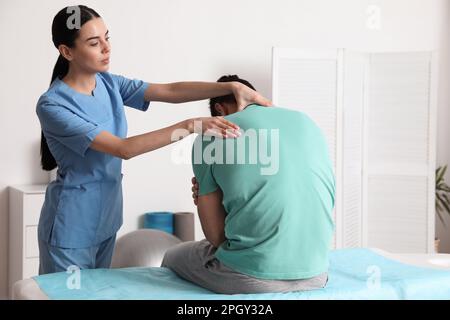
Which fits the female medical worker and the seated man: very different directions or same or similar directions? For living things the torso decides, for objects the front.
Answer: very different directions

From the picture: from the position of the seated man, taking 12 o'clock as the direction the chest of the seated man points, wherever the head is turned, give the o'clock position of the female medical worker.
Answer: The female medical worker is roughly at 11 o'clock from the seated man.

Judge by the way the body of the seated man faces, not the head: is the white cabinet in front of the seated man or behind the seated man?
in front

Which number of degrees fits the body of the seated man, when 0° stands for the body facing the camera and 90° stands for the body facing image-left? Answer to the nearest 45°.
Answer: approximately 135°

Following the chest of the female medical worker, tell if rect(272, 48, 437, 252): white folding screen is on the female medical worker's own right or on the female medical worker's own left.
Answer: on the female medical worker's own left

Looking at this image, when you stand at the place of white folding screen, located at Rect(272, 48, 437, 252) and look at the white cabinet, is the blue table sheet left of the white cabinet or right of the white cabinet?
left

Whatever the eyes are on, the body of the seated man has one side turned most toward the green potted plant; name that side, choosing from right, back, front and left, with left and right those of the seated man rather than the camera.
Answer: right

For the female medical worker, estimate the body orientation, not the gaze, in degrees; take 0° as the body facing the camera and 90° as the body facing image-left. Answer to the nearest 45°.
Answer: approximately 315°

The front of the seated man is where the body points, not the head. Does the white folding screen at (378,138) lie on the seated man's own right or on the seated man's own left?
on the seated man's own right

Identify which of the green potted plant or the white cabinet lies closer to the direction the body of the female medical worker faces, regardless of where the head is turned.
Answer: the green potted plant
